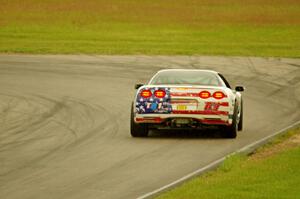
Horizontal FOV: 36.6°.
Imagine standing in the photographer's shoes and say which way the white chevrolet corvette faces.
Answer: facing away from the viewer
